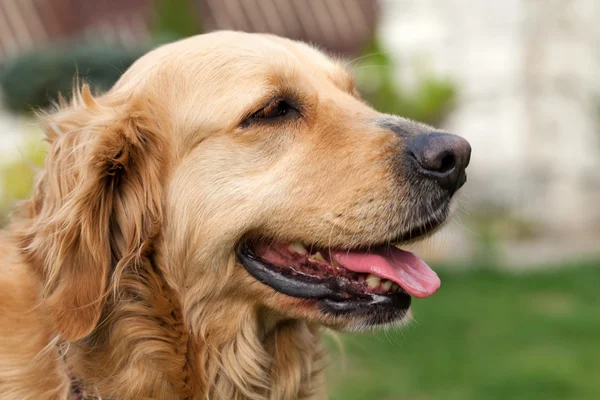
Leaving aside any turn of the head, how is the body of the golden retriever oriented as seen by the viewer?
to the viewer's right

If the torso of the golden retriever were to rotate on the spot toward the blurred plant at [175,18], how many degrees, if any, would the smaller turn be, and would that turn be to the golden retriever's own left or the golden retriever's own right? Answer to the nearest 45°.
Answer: approximately 90° to the golden retriever's own left

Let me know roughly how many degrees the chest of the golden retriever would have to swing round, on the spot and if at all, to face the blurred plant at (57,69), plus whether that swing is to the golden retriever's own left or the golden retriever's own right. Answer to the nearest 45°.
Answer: approximately 90° to the golden retriever's own left
